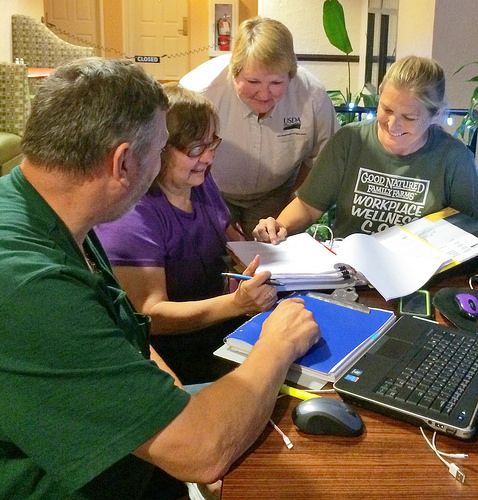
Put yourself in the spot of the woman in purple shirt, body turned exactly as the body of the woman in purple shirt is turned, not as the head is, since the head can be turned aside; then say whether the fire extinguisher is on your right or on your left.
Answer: on your left

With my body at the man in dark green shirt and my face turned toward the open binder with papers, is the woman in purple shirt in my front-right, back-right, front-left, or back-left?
front-left

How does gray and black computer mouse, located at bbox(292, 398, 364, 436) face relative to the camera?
to the viewer's right

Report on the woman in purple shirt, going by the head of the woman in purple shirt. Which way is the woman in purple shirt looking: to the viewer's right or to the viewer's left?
to the viewer's right

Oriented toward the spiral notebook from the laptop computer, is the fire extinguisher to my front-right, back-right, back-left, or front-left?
front-right

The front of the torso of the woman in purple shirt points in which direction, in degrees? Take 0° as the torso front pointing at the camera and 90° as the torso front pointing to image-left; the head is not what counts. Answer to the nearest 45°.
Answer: approximately 315°

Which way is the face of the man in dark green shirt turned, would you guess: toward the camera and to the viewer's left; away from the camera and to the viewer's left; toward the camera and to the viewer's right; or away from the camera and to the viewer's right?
away from the camera and to the viewer's right

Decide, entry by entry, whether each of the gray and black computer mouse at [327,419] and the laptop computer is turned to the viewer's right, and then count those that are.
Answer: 1
